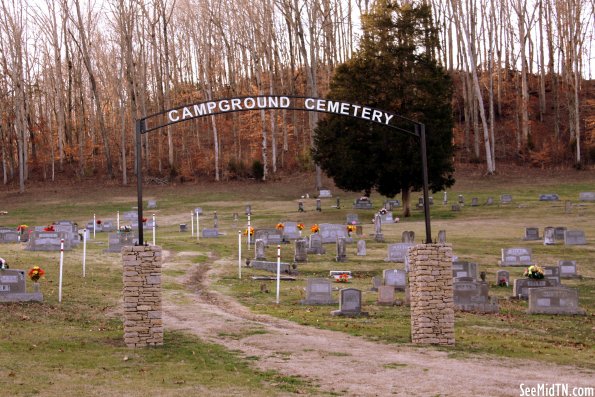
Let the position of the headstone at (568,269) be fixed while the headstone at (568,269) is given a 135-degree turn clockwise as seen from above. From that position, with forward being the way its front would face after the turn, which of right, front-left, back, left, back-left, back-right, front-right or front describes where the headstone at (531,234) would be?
front-right

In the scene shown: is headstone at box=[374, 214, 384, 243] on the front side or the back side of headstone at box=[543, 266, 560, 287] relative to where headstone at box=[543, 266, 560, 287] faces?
on the back side

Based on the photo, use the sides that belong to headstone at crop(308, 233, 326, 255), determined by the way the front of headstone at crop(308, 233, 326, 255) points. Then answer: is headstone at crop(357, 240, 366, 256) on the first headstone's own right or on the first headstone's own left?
on the first headstone's own left

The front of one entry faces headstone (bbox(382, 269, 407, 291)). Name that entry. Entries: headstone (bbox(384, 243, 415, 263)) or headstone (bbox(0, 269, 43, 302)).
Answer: headstone (bbox(384, 243, 415, 263))

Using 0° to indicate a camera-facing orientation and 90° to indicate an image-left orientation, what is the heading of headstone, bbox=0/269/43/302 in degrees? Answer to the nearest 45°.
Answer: approximately 0°

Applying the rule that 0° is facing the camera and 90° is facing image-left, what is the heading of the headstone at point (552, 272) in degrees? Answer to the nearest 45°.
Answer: approximately 0°

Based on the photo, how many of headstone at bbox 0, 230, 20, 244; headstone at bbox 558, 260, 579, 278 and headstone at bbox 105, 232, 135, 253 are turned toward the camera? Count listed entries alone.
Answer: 3

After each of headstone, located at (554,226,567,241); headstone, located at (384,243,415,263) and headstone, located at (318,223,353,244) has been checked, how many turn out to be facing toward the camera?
3

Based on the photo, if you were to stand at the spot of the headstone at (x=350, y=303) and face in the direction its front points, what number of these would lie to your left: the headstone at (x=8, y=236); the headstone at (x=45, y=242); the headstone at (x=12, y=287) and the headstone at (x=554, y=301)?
1

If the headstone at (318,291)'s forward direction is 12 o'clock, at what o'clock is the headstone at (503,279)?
the headstone at (503,279) is roughly at 8 o'clock from the headstone at (318,291).

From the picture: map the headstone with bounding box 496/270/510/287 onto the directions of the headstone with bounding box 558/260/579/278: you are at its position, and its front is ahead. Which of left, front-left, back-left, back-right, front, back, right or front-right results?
front-right

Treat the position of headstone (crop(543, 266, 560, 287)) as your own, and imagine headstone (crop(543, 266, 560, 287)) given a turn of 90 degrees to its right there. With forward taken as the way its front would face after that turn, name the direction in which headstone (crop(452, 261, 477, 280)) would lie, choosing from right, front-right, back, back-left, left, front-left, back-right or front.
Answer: front
